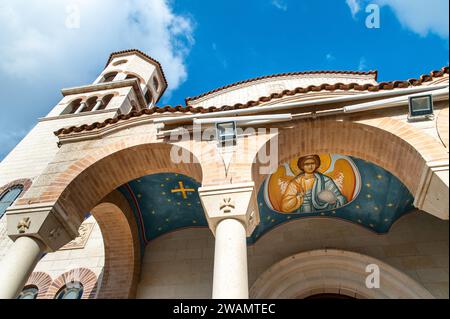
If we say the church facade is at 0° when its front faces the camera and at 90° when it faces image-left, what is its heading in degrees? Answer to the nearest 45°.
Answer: approximately 0°
